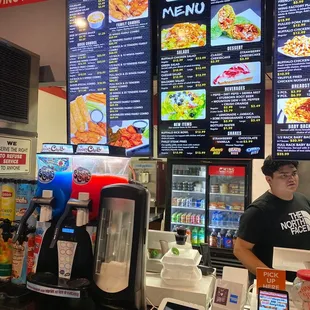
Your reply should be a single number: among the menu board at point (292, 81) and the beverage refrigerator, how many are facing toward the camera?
2

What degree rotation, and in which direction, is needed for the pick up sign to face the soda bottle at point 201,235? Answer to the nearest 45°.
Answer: approximately 180°

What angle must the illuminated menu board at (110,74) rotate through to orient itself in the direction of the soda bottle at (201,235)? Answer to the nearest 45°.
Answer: approximately 135° to its left

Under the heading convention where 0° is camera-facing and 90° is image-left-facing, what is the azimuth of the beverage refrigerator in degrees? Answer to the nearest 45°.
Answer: approximately 0°

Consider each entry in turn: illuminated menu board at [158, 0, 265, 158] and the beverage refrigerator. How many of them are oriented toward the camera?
2
